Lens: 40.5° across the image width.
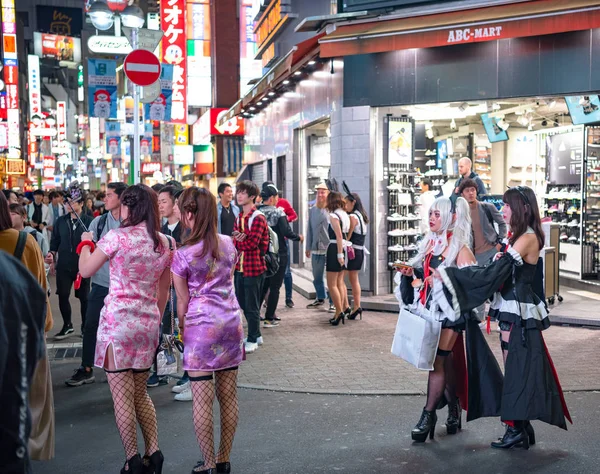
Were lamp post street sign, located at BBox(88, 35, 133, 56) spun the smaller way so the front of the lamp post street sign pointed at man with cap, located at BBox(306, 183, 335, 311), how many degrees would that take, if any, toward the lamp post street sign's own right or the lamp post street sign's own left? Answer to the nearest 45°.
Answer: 0° — it already faces them

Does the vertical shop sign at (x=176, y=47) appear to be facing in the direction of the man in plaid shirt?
yes

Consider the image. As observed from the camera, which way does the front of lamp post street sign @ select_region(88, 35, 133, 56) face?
facing the viewer

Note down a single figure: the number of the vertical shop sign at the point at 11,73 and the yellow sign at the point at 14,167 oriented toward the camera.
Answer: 2

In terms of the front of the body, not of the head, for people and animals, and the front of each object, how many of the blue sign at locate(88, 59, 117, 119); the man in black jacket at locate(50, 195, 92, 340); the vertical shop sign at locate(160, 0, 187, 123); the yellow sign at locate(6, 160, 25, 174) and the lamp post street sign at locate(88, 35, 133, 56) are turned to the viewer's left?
0

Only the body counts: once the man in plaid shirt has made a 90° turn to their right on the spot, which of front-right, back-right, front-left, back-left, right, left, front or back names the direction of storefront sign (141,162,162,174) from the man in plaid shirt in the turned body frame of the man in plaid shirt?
front-right

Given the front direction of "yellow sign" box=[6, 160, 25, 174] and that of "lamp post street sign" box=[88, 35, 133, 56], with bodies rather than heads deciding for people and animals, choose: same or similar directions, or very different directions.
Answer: same or similar directions

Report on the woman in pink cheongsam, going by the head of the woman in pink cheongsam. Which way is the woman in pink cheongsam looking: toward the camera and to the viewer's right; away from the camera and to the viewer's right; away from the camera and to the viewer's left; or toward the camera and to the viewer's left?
away from the camera and to the viewer's left

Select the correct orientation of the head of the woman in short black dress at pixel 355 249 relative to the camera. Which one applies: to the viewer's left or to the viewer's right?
to the viewer's left

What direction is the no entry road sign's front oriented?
toward the camera

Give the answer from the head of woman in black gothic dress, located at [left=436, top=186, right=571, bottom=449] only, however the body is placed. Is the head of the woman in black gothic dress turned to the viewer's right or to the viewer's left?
to the viewer's left

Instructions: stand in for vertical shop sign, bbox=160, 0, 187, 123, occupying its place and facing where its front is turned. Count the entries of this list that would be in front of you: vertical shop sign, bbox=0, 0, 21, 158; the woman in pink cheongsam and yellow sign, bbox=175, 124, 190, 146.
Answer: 1

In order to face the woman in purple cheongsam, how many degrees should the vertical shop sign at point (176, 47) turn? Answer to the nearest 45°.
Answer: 0° — it already faces them
